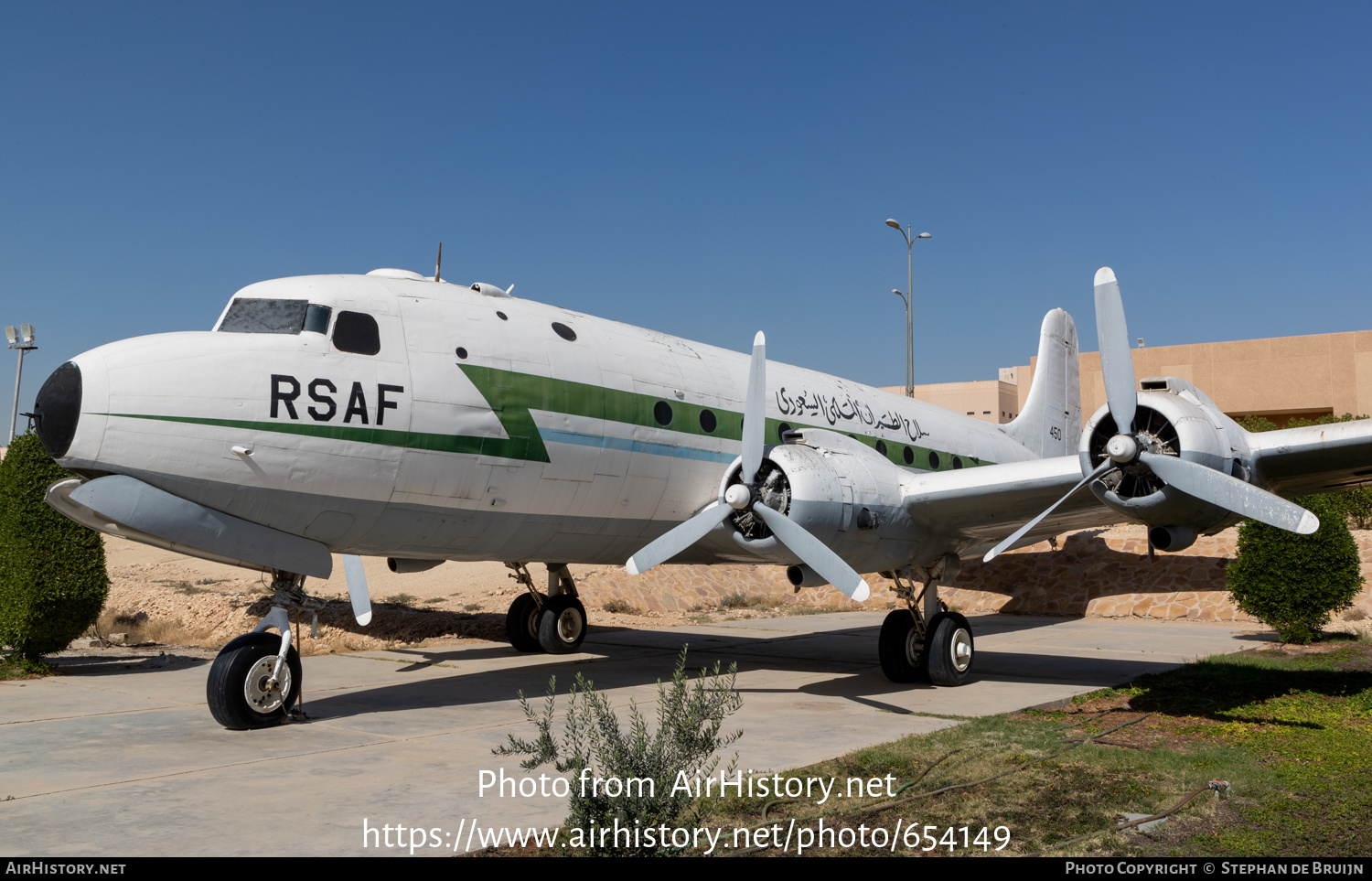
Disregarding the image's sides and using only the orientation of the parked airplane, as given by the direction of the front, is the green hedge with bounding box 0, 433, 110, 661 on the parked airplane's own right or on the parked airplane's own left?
on the parked airplane's own right

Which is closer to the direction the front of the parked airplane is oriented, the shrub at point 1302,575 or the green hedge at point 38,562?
the green hedge

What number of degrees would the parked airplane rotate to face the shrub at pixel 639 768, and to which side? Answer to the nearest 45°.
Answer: approximately 45° to its left

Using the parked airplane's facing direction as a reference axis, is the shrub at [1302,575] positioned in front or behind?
behind

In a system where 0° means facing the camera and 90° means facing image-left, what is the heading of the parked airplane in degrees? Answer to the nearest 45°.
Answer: approximately 45°
